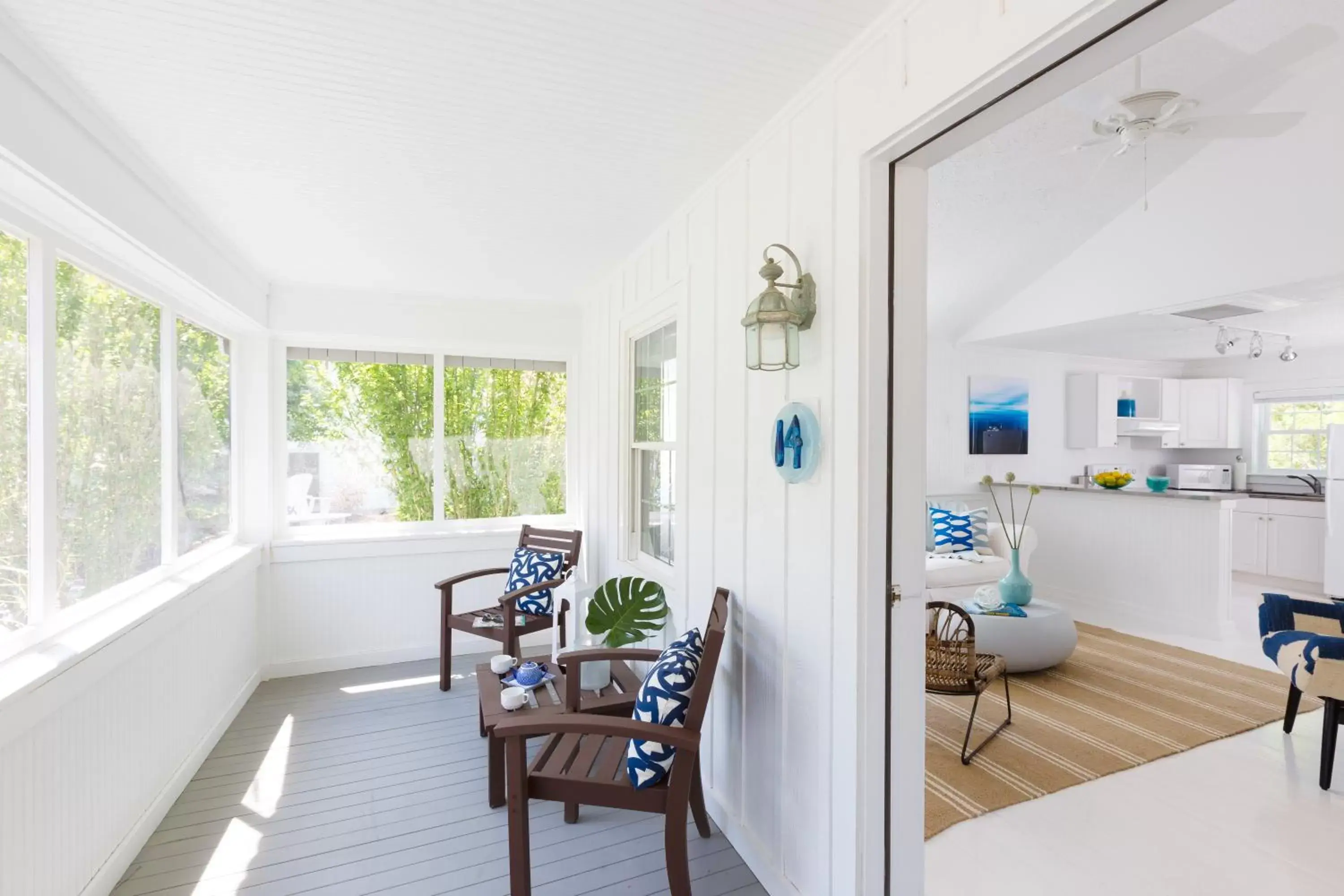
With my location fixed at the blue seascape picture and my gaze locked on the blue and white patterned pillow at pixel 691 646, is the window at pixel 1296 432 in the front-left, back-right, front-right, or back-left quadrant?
back-left

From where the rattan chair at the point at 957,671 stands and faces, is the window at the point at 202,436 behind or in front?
behind

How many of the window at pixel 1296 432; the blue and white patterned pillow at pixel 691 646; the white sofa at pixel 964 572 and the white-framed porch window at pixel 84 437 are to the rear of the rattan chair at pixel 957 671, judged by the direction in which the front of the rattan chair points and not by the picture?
2

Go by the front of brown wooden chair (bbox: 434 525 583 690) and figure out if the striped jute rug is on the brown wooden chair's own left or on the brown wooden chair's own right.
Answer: on the brown wooden chair's own left

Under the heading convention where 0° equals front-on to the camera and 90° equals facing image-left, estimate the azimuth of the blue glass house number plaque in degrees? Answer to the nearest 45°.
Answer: approximately 45°

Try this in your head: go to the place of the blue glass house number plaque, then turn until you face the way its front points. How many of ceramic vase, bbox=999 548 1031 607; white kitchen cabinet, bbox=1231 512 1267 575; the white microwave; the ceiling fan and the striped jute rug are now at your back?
5

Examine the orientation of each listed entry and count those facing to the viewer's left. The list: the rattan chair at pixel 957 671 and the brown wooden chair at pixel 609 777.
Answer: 1

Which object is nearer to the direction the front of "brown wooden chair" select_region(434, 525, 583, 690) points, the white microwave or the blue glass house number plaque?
the blue glass house number plaque

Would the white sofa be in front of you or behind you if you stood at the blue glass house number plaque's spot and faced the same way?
behind

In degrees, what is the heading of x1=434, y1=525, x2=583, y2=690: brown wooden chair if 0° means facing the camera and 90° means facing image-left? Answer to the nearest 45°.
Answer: approximately 45°

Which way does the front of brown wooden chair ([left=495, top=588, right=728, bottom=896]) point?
to the viewer's left

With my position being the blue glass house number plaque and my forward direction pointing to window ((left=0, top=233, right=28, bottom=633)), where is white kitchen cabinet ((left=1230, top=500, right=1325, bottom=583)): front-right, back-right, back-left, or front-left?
back-right

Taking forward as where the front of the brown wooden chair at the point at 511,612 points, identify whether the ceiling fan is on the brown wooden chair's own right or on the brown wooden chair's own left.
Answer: on the brown wooden chair's own left

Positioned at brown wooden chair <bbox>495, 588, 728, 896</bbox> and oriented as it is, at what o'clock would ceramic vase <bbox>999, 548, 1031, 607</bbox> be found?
The ceramic vase is roughly at 5 o'clock from the brown wooden chair.

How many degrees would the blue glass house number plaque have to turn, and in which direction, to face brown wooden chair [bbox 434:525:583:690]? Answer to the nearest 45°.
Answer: approximately 90° to its right
